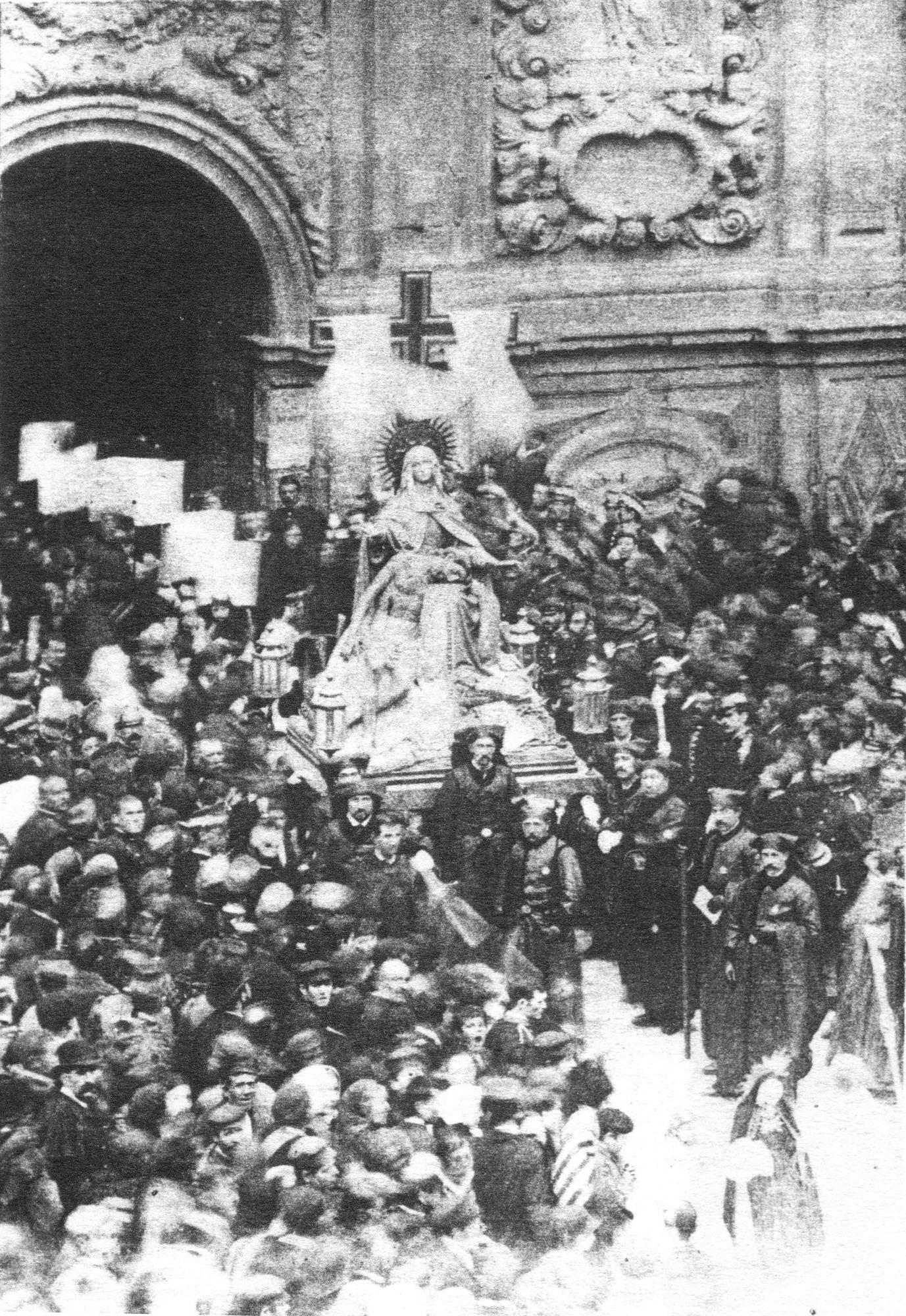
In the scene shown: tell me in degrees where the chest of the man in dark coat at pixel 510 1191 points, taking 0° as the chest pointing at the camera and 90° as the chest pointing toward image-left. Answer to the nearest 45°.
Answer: approximately 180°

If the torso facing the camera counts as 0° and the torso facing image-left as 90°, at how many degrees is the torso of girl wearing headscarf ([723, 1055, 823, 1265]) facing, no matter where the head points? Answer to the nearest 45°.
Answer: approximately 0°

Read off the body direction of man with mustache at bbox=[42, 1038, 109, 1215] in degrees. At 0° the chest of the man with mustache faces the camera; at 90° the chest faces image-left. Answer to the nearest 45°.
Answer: approximately 315°

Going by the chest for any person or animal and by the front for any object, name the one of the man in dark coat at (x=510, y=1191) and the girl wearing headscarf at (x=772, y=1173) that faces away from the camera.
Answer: the man in dark coat

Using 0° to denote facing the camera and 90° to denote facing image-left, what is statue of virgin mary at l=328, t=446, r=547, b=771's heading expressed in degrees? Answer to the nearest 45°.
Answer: approximately 0°

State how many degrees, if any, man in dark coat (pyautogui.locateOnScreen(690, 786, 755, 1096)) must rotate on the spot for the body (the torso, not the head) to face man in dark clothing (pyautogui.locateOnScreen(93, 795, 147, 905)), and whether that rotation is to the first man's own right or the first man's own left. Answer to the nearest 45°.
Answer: approximately 45° to the first man's own right
